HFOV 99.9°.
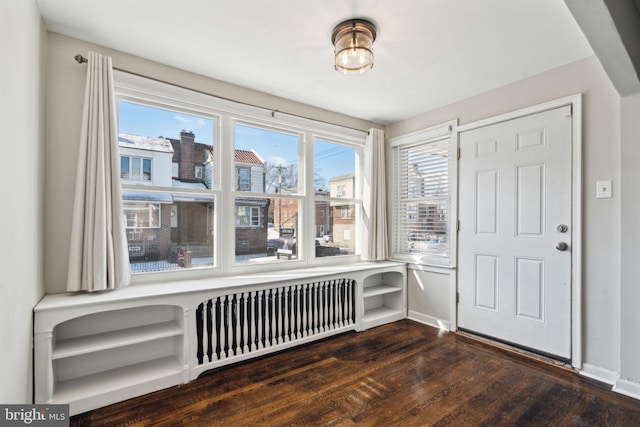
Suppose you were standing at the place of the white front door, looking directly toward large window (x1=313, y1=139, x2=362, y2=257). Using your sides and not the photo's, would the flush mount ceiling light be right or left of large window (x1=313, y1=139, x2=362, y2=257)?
left

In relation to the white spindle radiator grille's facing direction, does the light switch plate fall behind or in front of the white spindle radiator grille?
in front

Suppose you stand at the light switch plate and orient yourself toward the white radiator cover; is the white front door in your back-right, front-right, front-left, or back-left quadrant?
front-right

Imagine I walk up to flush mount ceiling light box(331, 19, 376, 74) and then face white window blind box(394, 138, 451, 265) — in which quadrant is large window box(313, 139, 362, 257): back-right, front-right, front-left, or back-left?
front-left

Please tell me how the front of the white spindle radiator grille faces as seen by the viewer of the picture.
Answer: facing the viewer and to the right of the viewer
